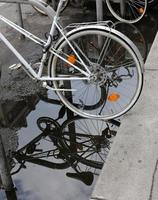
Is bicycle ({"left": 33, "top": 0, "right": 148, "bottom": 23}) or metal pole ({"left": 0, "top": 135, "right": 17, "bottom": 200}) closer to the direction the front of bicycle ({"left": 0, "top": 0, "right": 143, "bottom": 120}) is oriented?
the metal pole

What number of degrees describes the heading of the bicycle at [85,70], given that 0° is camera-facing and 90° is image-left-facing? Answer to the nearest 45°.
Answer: approximately 90°

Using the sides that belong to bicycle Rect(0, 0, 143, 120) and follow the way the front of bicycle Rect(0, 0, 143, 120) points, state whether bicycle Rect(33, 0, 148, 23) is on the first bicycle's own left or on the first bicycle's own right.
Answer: on the first bicycle's own right

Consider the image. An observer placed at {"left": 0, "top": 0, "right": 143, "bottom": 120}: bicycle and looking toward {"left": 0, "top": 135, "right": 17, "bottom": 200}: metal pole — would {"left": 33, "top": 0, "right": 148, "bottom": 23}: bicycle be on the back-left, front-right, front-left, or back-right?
back-right

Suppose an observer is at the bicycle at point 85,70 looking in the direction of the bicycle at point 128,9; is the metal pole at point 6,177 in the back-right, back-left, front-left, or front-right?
back-left

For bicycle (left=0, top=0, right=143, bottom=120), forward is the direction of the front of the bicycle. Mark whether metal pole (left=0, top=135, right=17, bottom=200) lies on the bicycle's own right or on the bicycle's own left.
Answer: on the bicycle's own left
